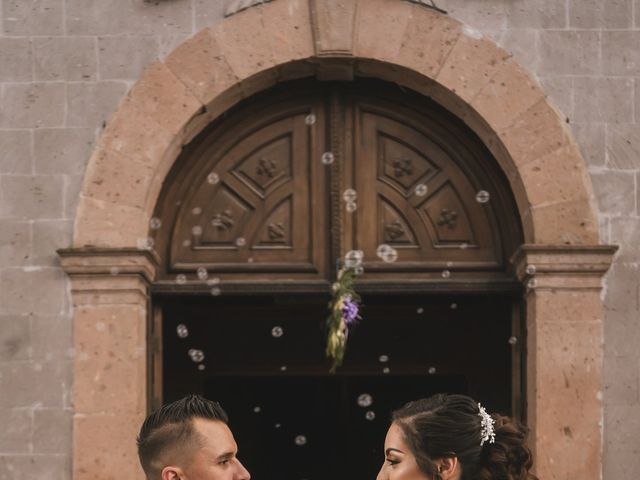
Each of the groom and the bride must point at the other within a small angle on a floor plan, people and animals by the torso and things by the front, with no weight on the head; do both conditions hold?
yes

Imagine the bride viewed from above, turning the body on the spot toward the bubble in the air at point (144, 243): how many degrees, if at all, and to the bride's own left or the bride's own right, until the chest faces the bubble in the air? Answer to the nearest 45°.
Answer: approximately 45° to the bride's own right

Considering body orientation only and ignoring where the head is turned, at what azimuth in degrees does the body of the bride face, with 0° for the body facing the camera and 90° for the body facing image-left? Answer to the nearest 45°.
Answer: approximately 90°

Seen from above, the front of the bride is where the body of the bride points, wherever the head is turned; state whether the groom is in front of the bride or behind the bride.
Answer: in front

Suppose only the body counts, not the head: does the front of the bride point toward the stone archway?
no

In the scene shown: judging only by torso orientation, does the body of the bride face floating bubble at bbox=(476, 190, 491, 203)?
no

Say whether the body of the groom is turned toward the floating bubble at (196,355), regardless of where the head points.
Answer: no

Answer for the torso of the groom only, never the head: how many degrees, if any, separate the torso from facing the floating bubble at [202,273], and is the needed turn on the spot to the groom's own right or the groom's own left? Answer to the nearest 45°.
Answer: approximately 90° to the groom's own left

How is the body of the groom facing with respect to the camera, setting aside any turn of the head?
to the viewer's right

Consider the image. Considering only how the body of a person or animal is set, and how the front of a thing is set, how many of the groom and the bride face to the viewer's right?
1

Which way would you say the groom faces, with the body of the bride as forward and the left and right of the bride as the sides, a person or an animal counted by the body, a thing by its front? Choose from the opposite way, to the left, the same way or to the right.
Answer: the opposite way

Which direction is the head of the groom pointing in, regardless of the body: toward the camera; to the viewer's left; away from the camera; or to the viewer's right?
to the viewer's right
